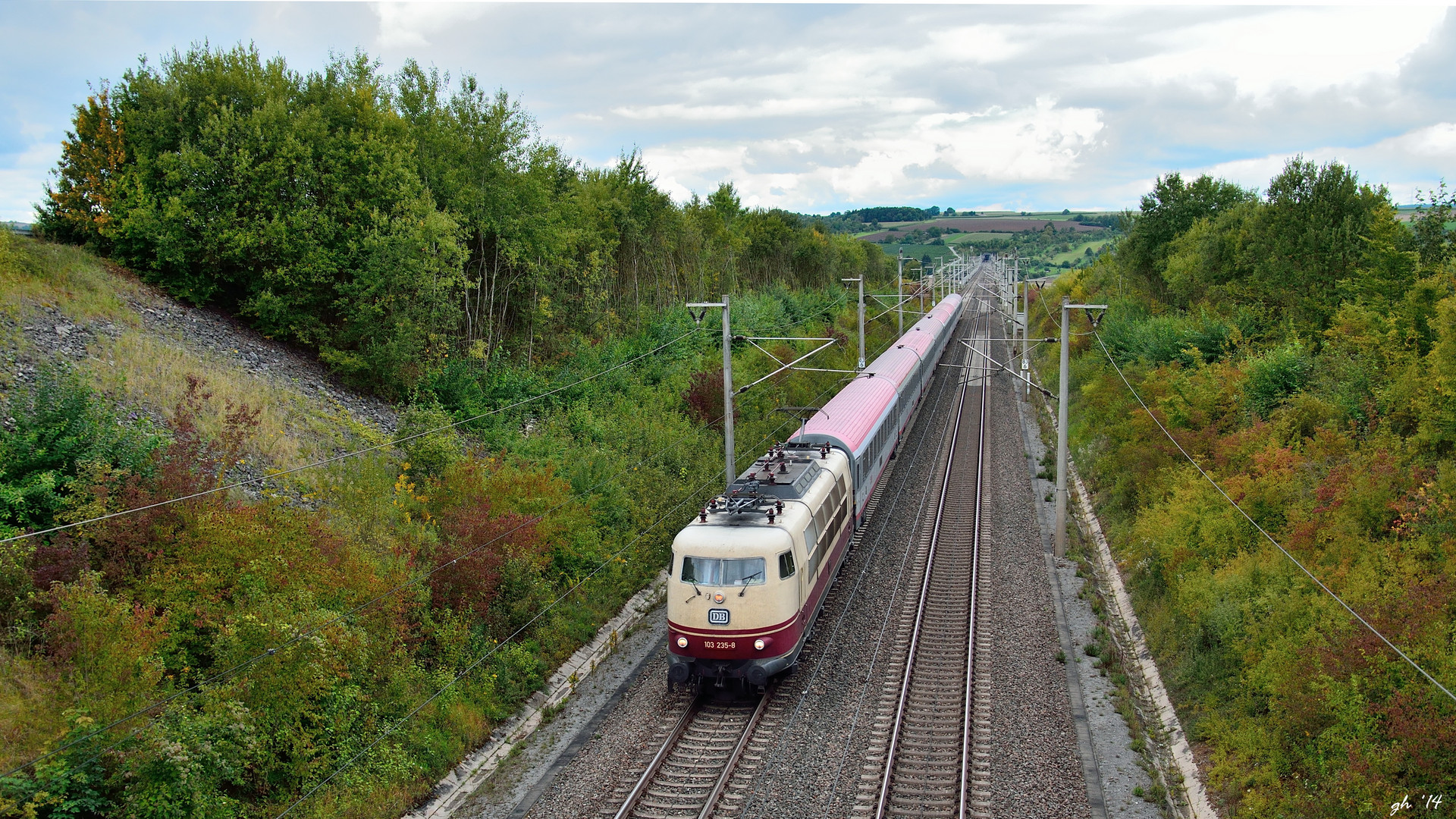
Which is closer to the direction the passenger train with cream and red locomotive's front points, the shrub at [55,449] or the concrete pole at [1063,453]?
the shrub

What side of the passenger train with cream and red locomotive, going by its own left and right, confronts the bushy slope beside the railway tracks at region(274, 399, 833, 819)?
right

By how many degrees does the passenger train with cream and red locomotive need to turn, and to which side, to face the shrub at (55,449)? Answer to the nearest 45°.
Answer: approximately 90° to its right

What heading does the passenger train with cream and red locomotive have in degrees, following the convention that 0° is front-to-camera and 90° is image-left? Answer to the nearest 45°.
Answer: approximately 0°

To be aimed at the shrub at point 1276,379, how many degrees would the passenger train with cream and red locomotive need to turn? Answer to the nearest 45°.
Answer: approximately 135° to its left

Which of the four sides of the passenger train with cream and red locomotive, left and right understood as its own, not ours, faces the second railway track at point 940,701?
left

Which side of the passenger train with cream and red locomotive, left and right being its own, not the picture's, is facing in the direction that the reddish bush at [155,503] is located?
right

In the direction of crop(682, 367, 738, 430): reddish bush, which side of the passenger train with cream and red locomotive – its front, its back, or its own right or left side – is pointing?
back
